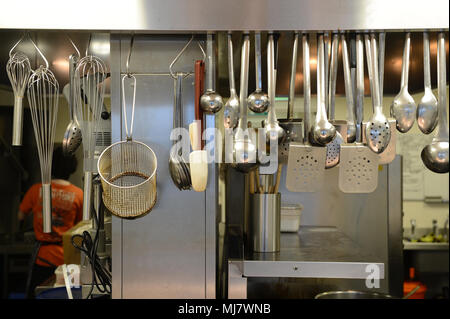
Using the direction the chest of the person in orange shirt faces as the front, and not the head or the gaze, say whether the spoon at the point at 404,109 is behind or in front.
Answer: behind

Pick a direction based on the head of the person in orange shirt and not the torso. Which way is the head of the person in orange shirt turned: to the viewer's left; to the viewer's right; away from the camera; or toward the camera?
away from the camera

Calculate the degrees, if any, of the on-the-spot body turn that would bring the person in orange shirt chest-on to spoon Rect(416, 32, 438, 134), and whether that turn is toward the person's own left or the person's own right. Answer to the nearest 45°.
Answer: approximately 135° to the person's own right

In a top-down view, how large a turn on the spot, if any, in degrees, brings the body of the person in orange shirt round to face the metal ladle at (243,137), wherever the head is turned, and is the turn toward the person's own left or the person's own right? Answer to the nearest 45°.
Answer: approximately 135° to the person's own right

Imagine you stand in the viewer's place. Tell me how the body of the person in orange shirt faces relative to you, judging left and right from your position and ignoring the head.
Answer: facing away from the viewer

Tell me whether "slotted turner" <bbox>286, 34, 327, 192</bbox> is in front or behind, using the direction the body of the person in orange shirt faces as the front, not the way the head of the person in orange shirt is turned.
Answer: behind

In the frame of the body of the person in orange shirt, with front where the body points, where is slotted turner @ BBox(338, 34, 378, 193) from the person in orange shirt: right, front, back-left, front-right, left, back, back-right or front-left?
back-right
